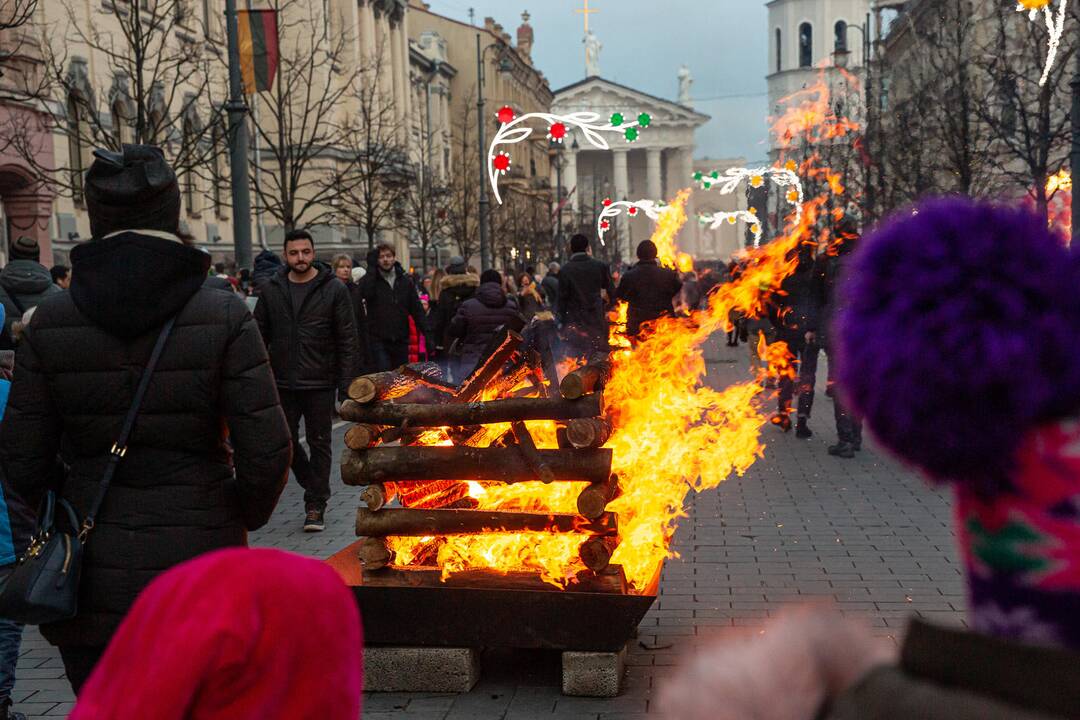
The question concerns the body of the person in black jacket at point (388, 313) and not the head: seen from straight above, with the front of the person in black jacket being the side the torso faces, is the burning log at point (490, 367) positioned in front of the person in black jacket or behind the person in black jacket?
in front

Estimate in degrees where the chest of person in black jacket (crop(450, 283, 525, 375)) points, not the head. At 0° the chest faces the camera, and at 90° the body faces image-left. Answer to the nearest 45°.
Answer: approximately 180°

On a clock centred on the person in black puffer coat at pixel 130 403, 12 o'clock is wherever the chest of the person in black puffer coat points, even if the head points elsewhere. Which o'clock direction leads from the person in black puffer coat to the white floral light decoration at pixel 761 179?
The white floral light decoration is roughly at 1 o'clock from the person in black puffer coat.

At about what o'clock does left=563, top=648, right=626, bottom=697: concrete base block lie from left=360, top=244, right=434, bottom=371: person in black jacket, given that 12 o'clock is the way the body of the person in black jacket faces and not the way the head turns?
The concrete base block is roughly at 12 o'clock from the person in black jacket.

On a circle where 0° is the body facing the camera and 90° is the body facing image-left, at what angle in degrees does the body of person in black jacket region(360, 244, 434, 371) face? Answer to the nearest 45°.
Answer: approximately 0°

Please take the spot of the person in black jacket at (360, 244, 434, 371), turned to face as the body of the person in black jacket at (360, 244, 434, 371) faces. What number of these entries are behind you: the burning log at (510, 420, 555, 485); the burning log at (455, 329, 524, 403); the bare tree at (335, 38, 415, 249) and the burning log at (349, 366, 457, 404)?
1

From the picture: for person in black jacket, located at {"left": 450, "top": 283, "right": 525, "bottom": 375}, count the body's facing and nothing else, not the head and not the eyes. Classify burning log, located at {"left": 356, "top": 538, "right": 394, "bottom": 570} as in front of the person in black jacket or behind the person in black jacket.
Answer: behind

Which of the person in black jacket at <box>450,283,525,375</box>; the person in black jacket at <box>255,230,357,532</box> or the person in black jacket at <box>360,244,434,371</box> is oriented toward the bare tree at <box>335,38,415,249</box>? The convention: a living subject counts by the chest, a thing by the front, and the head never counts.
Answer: the person in black jacket at <box>450,283,525,375</box>

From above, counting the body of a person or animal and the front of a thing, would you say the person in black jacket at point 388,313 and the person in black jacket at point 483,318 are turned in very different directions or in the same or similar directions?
very different directions

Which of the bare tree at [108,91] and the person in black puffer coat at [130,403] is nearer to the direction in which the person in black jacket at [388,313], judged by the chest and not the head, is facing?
the person in black puffer coat

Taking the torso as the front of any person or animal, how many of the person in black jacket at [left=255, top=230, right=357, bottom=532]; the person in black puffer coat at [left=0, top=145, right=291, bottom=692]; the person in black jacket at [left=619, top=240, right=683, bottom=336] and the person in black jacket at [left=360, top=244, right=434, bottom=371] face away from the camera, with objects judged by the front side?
2

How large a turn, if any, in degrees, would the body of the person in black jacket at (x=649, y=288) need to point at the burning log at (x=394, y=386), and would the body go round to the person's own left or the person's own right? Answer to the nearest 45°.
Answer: approximately 180°

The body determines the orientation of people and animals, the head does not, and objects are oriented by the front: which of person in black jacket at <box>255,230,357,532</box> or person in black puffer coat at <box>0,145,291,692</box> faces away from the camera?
the person in black puffer coat

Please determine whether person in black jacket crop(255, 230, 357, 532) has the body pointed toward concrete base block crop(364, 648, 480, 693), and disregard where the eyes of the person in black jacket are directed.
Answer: yes

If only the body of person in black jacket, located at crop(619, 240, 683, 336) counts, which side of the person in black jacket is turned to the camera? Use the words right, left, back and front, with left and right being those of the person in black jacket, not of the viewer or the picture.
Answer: back

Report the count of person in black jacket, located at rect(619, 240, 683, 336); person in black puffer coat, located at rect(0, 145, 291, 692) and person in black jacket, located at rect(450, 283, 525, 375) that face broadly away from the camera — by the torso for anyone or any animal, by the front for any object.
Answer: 3
